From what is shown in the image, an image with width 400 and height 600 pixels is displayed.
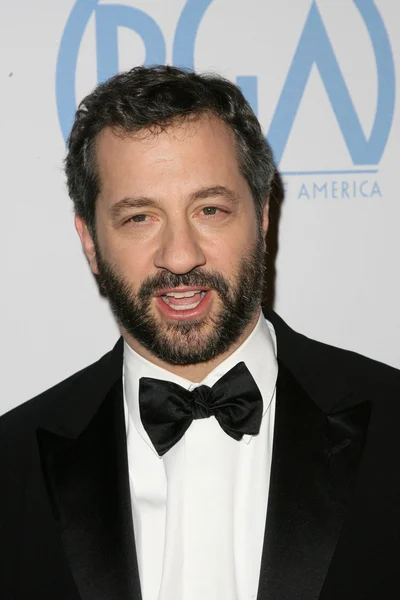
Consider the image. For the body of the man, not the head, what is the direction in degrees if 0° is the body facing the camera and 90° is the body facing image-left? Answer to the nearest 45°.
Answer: approximately 0°
